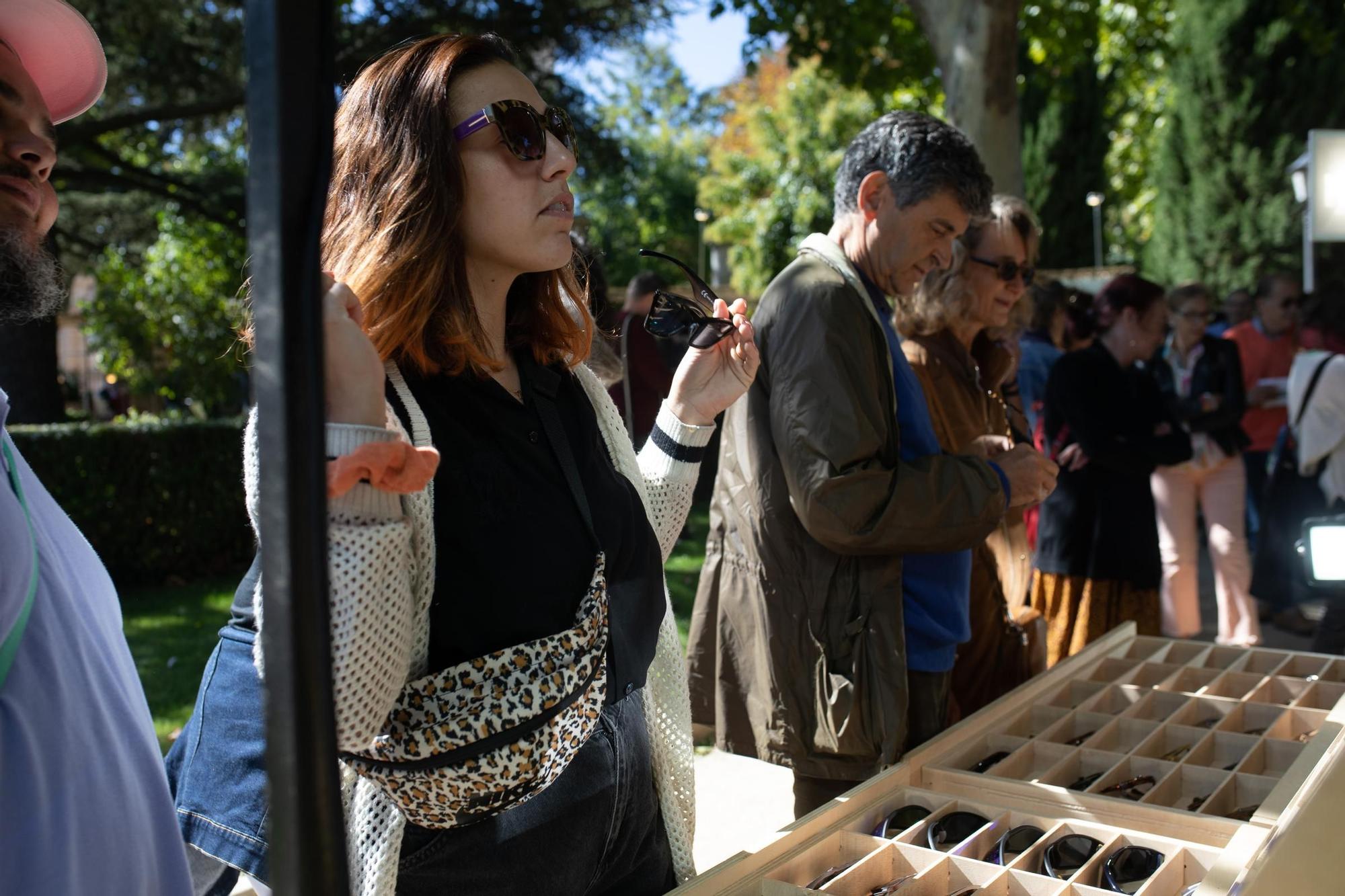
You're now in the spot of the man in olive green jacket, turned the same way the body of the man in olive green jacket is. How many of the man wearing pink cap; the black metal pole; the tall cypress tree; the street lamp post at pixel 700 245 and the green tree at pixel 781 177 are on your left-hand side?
3

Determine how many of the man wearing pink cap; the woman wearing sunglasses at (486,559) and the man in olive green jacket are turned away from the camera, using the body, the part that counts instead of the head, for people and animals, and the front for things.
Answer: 0

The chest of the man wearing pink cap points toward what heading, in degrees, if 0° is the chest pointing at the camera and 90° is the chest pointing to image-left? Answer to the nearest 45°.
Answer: approximately 315°

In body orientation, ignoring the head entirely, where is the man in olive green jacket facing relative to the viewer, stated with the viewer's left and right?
facing to the right of the viewer

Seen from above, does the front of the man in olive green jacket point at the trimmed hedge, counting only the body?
no

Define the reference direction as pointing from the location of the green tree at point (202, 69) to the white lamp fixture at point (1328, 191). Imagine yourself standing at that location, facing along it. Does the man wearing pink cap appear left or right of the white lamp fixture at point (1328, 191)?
right

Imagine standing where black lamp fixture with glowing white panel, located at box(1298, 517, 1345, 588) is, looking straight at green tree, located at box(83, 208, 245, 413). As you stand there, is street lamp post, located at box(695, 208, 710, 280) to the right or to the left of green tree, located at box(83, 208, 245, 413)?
right

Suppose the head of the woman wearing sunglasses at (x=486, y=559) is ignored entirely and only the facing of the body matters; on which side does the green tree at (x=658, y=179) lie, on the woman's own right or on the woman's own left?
on the woman's own left

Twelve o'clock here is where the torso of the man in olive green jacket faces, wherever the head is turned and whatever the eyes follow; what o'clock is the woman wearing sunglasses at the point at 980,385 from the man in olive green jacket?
The woman wearing sunglasses is roughly at 10 o'clock from the man in olive green jacket.

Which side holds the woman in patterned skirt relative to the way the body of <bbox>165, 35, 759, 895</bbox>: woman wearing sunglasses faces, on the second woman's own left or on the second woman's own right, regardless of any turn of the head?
on the second woman's own left

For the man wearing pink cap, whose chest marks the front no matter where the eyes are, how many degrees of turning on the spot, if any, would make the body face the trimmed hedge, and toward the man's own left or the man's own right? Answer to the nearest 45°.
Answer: approximately 135° to the man's own left

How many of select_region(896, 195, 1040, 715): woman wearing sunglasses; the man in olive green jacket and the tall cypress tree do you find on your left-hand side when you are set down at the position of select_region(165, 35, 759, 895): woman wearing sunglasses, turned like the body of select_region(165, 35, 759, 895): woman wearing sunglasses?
3

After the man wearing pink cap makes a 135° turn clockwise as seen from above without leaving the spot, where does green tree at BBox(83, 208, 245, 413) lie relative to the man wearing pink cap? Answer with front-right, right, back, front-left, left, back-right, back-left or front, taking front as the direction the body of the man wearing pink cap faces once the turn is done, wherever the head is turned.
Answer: right

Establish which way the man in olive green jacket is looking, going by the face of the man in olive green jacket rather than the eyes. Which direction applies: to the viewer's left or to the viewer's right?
to the viewer's right

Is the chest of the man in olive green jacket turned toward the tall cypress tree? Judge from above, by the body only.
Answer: no

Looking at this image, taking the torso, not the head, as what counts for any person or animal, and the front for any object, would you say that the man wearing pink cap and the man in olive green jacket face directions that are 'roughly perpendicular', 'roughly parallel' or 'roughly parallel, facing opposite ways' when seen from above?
roughly parallel

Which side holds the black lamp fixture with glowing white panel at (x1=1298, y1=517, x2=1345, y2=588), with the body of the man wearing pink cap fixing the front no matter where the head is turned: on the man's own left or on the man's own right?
on the man's own left

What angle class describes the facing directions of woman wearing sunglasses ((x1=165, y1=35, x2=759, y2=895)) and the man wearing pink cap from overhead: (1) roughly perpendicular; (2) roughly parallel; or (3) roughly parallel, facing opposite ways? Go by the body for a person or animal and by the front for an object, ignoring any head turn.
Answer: roughly parallel

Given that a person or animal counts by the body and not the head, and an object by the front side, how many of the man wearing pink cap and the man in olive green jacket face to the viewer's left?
0

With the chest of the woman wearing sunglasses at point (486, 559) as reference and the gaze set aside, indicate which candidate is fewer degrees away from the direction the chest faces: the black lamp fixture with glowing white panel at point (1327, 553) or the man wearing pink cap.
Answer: the black lamp fixture with glowing white panel
